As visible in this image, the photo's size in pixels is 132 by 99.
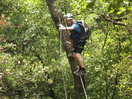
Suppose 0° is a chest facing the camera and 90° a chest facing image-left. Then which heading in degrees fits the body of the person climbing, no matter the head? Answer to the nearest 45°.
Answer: approximately 90°
